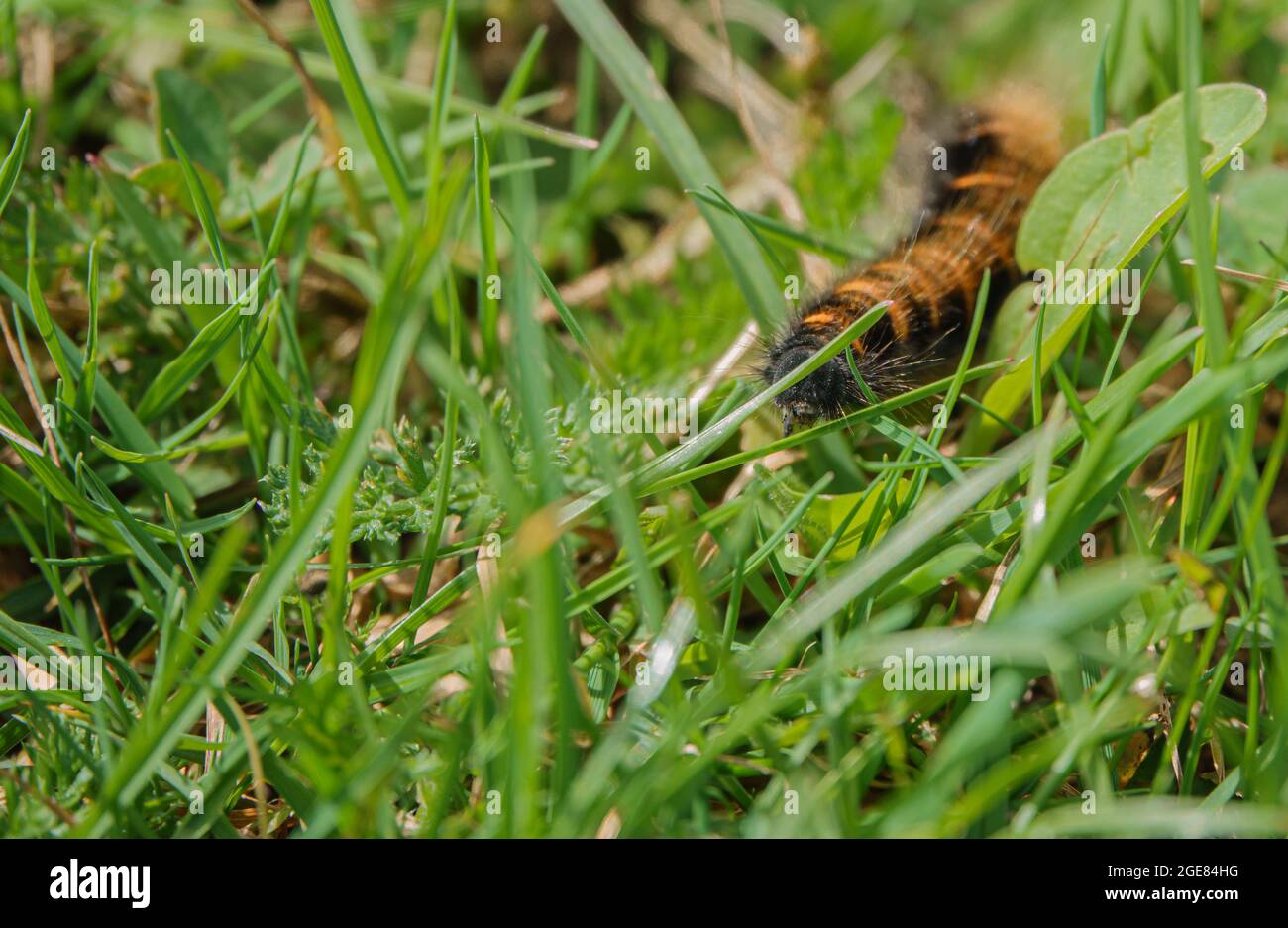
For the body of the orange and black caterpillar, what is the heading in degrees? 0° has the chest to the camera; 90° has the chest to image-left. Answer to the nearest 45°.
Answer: approximately 45°
